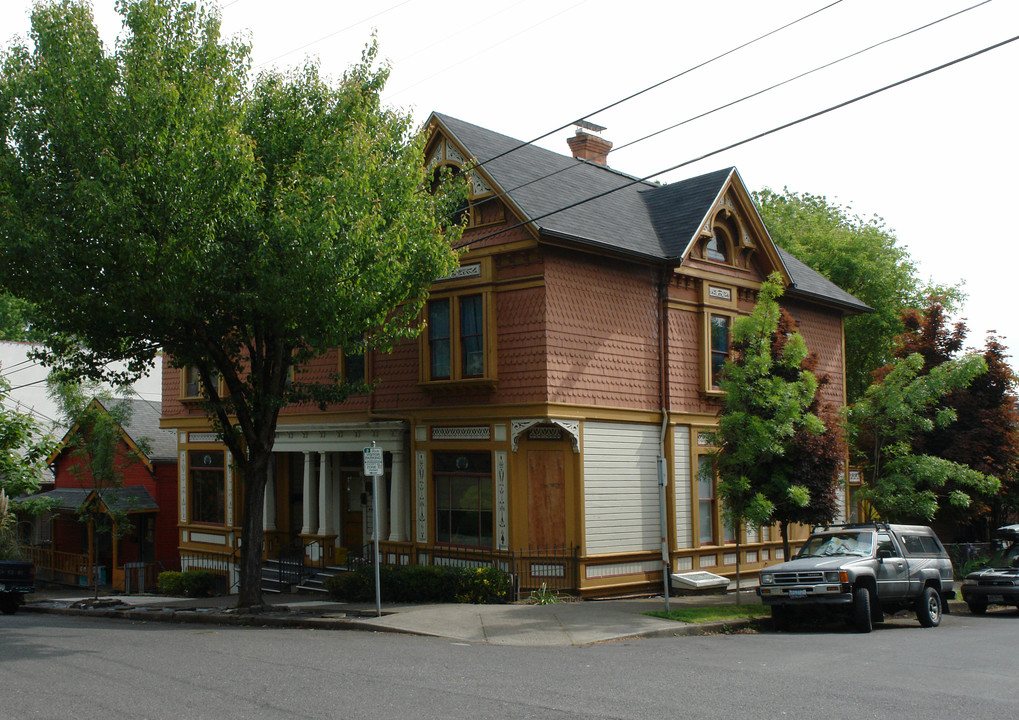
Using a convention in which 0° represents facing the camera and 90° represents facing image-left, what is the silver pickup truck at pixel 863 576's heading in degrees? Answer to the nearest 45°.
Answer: approximately 45°

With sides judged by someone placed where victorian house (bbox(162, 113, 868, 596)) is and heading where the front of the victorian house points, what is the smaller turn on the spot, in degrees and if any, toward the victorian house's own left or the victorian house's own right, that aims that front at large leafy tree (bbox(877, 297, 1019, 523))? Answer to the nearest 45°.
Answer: approximately 180°

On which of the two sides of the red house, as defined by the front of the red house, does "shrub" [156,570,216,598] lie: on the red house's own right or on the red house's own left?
on the red house's own left

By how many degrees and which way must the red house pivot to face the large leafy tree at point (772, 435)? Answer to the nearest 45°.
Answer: approximately 90° to its left

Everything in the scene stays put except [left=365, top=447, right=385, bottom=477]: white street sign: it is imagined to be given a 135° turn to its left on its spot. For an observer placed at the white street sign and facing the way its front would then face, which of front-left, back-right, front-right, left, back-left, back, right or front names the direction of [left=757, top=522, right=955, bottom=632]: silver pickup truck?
front-right

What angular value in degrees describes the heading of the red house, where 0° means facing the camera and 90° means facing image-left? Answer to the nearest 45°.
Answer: approximately 45°

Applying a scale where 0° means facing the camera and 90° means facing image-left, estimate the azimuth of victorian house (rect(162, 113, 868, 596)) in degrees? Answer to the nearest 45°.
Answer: approximately 45°
